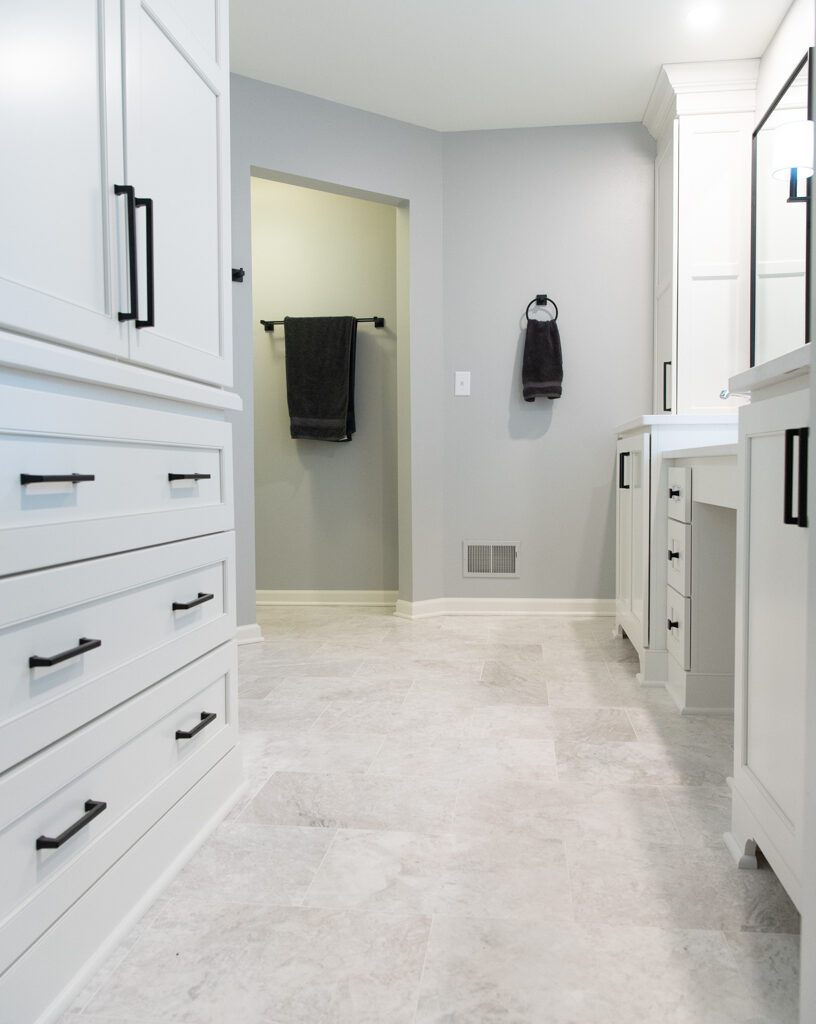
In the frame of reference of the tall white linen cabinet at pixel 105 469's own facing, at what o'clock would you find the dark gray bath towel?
The dark gray bath towel is roughly at 8 o'clock from the tall white linen cabinet.

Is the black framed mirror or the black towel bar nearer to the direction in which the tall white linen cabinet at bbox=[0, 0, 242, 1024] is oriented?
the black framed mirror

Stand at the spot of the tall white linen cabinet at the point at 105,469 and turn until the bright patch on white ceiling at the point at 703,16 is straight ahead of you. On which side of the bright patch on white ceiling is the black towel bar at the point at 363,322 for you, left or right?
left

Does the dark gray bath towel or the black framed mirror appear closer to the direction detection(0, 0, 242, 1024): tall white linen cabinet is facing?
the black framed mirror

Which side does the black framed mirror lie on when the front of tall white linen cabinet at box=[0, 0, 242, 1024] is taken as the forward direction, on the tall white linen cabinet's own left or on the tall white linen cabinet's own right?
on the tall white linen cabinet's own left

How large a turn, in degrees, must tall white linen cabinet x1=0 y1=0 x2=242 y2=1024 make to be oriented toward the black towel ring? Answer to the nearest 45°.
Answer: approximately 90° to its left

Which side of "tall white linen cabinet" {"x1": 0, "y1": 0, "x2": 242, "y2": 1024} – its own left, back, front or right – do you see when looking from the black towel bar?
left

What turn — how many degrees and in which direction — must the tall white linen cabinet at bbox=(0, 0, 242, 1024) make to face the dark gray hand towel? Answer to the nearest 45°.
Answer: approximately 90° to its left

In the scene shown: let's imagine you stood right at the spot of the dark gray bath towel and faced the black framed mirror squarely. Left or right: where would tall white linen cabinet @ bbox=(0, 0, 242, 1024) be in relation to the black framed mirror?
right

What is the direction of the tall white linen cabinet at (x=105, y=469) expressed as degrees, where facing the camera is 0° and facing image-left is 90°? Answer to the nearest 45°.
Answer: approximately 315°
